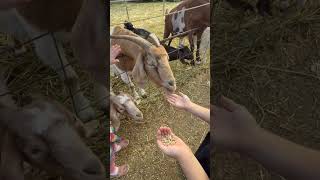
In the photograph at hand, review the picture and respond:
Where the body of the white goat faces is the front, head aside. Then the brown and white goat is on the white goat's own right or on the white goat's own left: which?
on the white goat's own left

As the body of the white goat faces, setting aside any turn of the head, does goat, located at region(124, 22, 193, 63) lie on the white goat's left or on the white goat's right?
on the white goat's left

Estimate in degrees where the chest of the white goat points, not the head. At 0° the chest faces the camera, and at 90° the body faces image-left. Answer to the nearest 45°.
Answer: approximately 270°
